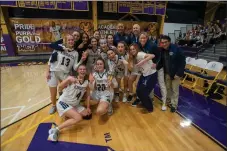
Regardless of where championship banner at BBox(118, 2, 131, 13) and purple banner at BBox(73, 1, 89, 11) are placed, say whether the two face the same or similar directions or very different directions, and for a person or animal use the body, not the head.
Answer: same or similar directions

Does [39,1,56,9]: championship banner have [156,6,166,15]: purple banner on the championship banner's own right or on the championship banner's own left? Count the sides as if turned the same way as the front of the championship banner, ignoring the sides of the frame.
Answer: on the championship banner's own left

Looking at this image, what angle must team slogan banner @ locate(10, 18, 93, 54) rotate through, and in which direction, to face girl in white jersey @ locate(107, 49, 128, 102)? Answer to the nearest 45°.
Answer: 0° — it already faces them

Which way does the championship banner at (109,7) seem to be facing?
toward the camera

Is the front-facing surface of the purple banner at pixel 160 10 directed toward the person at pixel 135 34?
yes

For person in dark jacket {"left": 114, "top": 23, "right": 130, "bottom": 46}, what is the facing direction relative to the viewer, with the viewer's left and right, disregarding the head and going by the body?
facing the viewer

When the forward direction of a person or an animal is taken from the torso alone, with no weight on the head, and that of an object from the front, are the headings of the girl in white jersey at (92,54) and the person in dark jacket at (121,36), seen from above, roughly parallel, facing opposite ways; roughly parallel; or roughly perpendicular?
roughly parallel

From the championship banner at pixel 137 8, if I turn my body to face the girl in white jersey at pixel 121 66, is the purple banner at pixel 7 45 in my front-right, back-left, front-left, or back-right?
front-right

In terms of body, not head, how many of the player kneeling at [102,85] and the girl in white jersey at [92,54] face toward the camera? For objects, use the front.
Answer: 2

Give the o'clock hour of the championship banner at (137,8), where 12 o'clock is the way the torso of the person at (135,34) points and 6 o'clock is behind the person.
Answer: The championship banner is roughly at 6 o'clock from the person.

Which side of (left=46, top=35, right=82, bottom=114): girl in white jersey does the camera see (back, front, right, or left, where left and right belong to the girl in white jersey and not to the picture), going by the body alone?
front

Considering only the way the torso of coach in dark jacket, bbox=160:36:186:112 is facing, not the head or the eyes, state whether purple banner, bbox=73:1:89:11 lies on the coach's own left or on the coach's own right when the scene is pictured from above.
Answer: on the coach's own right

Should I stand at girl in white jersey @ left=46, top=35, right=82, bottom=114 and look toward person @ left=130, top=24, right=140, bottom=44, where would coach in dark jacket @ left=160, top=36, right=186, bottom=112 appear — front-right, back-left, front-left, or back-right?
front-right

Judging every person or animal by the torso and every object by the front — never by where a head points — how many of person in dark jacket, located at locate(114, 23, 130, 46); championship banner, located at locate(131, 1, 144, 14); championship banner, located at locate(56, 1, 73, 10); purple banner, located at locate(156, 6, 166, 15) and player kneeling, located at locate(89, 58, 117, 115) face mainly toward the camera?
5

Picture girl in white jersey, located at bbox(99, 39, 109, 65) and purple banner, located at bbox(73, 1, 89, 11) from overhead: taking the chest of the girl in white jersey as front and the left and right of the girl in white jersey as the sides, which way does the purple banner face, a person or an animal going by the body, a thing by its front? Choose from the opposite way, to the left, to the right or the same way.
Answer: the same way

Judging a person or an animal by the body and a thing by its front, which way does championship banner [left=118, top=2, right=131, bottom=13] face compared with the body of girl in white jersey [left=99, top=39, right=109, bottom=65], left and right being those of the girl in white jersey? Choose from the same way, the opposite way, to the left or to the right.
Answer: the same way

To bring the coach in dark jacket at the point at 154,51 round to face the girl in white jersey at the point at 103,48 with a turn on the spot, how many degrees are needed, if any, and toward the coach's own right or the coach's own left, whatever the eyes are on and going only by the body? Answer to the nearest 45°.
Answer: approximately 45° to the coach's own right

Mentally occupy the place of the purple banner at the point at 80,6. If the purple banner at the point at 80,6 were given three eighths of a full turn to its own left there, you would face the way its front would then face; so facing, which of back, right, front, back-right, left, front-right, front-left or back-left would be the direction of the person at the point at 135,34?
back-right
